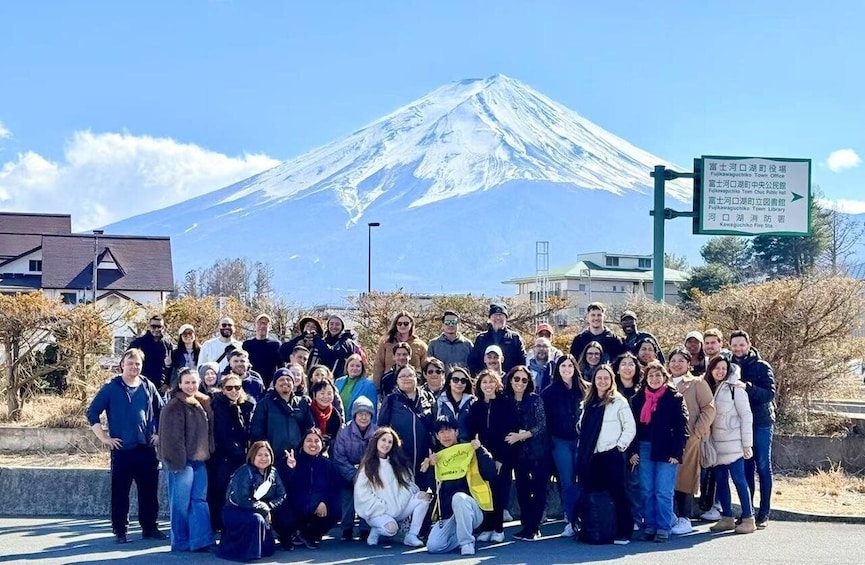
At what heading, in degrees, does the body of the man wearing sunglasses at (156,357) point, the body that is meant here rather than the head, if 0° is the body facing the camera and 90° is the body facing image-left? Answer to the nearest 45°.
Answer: approximately 0°

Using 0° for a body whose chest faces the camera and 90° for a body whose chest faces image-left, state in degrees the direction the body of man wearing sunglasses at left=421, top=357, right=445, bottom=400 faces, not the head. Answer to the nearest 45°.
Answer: approximately 0°

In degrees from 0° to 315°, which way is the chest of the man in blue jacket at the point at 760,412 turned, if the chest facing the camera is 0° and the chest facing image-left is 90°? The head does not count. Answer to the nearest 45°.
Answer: approximately 45°

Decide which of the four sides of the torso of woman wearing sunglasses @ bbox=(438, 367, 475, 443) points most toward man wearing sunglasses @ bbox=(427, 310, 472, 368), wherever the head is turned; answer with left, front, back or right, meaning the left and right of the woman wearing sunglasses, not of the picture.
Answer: back

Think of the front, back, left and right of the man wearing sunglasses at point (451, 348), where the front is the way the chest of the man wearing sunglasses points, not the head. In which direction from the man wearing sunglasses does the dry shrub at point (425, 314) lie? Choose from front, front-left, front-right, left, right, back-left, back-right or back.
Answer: back

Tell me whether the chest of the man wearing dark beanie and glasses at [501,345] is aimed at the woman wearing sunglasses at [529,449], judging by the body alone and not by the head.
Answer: yes

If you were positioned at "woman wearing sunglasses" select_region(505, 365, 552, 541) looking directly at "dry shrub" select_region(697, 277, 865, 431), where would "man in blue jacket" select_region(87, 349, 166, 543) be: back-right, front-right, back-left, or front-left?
back-left

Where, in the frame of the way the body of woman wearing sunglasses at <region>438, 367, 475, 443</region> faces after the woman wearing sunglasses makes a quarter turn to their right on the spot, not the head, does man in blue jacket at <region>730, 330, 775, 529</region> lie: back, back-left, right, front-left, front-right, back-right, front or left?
back
